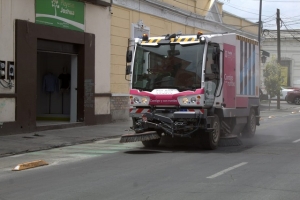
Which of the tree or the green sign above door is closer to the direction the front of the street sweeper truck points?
the green sign above door

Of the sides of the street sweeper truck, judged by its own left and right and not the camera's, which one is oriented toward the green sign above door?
right

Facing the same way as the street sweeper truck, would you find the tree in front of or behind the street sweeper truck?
behind

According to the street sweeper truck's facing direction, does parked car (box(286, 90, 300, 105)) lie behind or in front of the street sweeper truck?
behind

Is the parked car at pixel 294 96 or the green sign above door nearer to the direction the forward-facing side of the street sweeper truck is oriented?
the green sign above door

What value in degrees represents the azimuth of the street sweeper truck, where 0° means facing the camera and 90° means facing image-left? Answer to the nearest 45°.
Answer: approximately 45°
